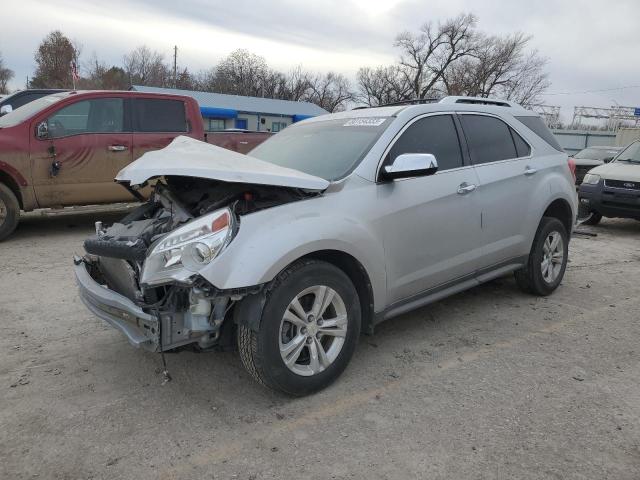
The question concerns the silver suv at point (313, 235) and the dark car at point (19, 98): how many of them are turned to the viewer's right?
0

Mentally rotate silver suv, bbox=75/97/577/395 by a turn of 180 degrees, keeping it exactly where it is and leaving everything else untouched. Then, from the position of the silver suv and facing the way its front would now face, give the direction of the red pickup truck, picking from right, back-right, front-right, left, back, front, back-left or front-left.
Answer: left

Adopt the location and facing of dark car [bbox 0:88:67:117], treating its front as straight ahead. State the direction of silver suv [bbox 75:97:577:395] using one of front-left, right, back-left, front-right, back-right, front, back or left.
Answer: left

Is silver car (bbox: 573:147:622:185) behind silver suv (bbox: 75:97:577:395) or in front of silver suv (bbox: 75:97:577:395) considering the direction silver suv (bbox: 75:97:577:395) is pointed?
behind

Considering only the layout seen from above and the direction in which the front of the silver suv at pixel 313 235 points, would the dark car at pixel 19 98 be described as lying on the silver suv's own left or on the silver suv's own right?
on the silver suv's own right

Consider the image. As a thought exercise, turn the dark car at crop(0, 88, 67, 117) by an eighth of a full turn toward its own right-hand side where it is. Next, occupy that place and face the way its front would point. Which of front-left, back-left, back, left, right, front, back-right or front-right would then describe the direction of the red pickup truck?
back-left
